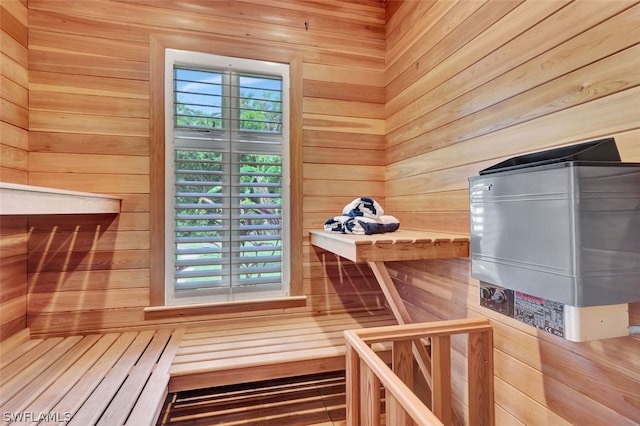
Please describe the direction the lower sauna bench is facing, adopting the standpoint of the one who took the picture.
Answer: facing the viewer

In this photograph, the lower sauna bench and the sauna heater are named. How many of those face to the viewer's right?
0

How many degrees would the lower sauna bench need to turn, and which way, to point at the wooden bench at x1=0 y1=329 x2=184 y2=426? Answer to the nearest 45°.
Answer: approximately 90° to its right

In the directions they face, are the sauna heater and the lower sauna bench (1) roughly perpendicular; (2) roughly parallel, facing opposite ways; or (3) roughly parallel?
roughly perpendicular

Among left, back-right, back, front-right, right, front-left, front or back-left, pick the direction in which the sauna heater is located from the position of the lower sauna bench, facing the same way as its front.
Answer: front-left

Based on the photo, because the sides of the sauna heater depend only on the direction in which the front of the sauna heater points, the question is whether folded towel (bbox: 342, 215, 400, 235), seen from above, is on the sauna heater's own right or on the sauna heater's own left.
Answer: on the sauna heater's own right

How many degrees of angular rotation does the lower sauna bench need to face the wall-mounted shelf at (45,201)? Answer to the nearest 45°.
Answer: approximately 45° to its right

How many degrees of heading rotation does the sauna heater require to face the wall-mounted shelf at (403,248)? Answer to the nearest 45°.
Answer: approximately 90° to its right
